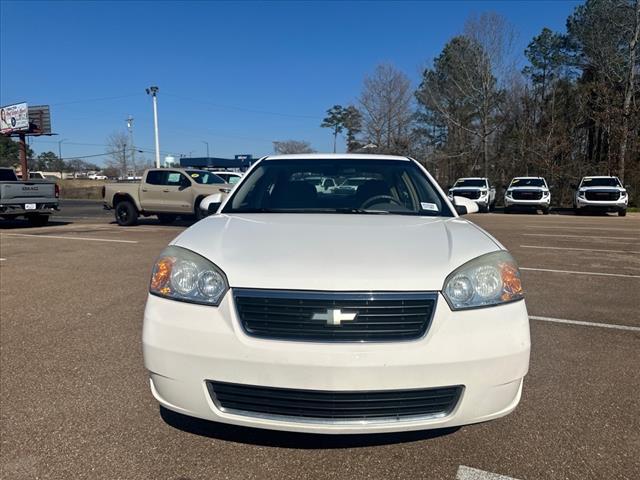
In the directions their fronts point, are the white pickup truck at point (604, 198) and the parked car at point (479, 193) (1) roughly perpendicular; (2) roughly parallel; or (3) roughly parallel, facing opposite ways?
roughly parallel

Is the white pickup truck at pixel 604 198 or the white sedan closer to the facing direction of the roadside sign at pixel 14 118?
the white sedan

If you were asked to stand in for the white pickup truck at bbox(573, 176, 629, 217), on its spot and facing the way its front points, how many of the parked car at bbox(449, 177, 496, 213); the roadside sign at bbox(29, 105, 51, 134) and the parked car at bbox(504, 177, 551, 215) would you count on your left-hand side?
0

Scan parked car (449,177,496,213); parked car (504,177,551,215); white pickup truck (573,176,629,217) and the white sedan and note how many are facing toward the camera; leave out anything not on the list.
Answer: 4

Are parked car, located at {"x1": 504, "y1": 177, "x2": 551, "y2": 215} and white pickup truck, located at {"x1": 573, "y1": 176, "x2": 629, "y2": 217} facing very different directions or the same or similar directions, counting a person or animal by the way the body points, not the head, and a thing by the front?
same or similar directions

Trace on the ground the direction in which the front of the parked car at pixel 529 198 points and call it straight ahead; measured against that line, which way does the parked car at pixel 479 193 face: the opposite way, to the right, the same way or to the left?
the same way

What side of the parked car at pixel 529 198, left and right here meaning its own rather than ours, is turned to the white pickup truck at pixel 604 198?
left

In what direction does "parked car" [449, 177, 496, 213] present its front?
toward the camera

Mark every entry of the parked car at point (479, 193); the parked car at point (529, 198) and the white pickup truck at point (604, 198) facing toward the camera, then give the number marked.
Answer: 3

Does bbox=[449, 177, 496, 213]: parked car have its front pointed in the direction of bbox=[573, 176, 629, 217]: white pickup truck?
no

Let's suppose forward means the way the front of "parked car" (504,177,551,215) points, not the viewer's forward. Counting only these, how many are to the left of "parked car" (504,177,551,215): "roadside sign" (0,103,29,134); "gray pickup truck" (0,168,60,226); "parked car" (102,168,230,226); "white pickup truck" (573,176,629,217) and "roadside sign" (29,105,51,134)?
1

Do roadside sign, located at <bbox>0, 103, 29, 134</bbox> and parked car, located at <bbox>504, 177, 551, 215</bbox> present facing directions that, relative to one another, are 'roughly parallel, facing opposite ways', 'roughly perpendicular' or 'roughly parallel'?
roughly parallel

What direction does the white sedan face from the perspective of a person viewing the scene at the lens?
facing the viewer

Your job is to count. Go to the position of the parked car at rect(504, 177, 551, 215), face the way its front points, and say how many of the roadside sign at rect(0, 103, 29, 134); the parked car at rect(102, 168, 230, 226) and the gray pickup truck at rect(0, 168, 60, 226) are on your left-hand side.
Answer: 0
